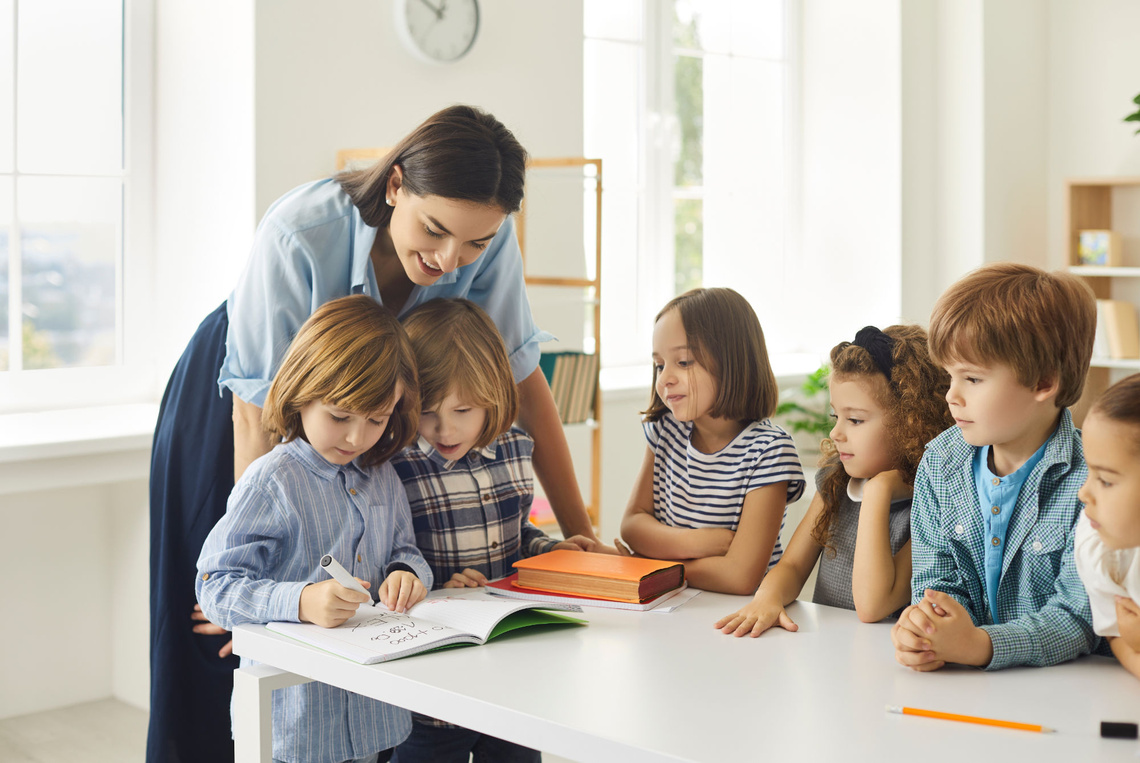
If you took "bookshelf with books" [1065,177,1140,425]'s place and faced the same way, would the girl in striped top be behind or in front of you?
in front

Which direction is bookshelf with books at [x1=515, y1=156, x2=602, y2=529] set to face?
toward the camera

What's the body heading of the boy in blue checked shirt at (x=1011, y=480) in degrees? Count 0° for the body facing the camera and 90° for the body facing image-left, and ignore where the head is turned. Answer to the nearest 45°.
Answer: approximately 45°

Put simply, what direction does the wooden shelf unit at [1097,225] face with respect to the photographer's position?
facing the viewer

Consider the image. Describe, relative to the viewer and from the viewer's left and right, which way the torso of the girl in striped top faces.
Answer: facing the viewer and to the left of the viewer

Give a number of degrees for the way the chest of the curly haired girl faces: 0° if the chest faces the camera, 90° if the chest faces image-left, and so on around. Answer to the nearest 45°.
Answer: approximately 45°

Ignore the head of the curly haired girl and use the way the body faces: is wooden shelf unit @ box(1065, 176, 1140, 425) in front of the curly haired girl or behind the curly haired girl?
behind

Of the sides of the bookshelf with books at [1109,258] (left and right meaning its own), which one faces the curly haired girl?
front

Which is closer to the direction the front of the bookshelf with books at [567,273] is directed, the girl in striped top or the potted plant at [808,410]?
the girl in striped top

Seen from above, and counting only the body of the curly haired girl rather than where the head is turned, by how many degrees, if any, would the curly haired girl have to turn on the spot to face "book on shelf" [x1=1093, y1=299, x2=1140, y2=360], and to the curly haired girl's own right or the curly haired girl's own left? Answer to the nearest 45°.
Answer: approximately 135° to the curly haired girl's own right

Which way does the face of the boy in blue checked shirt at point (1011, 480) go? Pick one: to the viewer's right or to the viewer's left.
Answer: to the viewer's left

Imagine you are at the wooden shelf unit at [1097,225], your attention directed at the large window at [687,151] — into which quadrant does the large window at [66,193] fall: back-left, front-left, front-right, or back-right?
front-left

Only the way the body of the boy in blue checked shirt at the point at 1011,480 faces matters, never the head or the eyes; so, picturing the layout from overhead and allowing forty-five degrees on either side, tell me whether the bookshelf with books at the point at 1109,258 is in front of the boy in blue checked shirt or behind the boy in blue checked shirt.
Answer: behind

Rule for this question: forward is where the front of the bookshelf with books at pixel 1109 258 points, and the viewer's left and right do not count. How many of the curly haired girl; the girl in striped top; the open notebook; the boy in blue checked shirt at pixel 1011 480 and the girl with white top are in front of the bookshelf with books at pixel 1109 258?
5
